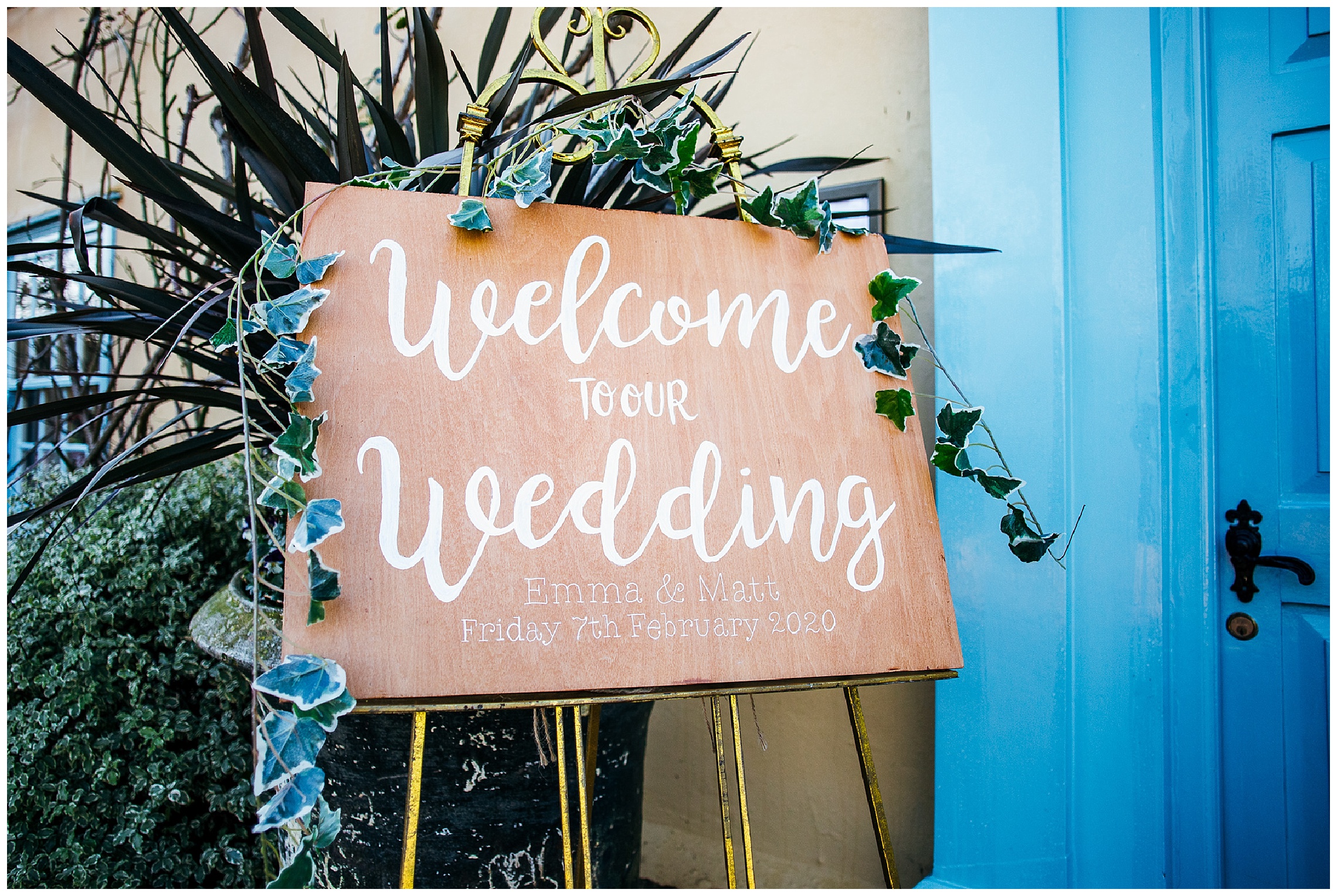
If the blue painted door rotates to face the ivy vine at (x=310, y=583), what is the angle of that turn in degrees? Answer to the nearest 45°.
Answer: approximately 45° to its right

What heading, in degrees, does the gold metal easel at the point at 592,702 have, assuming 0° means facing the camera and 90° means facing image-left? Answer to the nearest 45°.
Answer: approximately 0°

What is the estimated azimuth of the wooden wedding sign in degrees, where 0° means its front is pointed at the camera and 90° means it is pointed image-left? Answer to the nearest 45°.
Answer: approximately 0°
